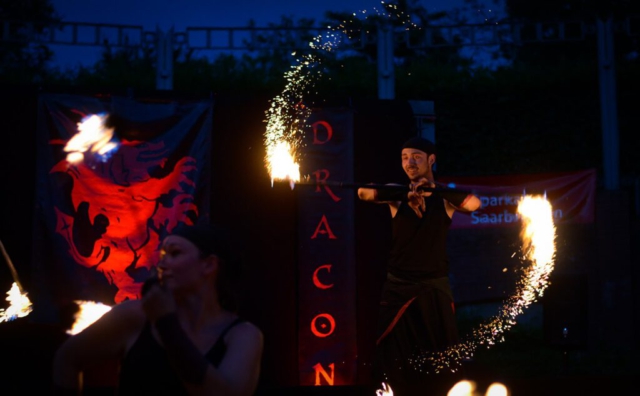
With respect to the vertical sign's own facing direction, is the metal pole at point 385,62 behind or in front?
behind

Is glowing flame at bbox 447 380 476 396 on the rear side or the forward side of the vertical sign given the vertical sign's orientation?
on the forward side

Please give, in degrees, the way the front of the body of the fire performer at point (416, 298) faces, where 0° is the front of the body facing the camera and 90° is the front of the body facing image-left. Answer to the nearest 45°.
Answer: approximately 0°

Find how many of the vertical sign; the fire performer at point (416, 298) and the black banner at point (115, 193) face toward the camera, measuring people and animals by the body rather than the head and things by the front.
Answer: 3

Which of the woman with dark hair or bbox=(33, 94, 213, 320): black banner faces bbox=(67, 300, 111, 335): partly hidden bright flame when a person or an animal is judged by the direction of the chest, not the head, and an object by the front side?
the black banner

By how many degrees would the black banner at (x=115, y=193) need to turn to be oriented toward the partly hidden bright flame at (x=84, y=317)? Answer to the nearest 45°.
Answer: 0° — it already faces it

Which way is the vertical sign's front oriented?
toward the camera

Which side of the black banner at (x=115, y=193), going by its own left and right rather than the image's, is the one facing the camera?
front

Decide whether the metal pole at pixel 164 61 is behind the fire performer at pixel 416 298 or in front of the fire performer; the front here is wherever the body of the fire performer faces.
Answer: behind
